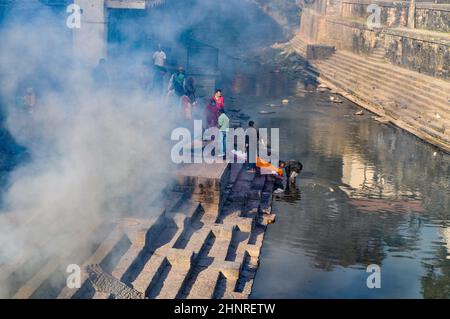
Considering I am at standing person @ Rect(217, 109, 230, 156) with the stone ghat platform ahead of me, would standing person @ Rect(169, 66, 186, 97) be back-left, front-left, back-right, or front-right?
back-right
